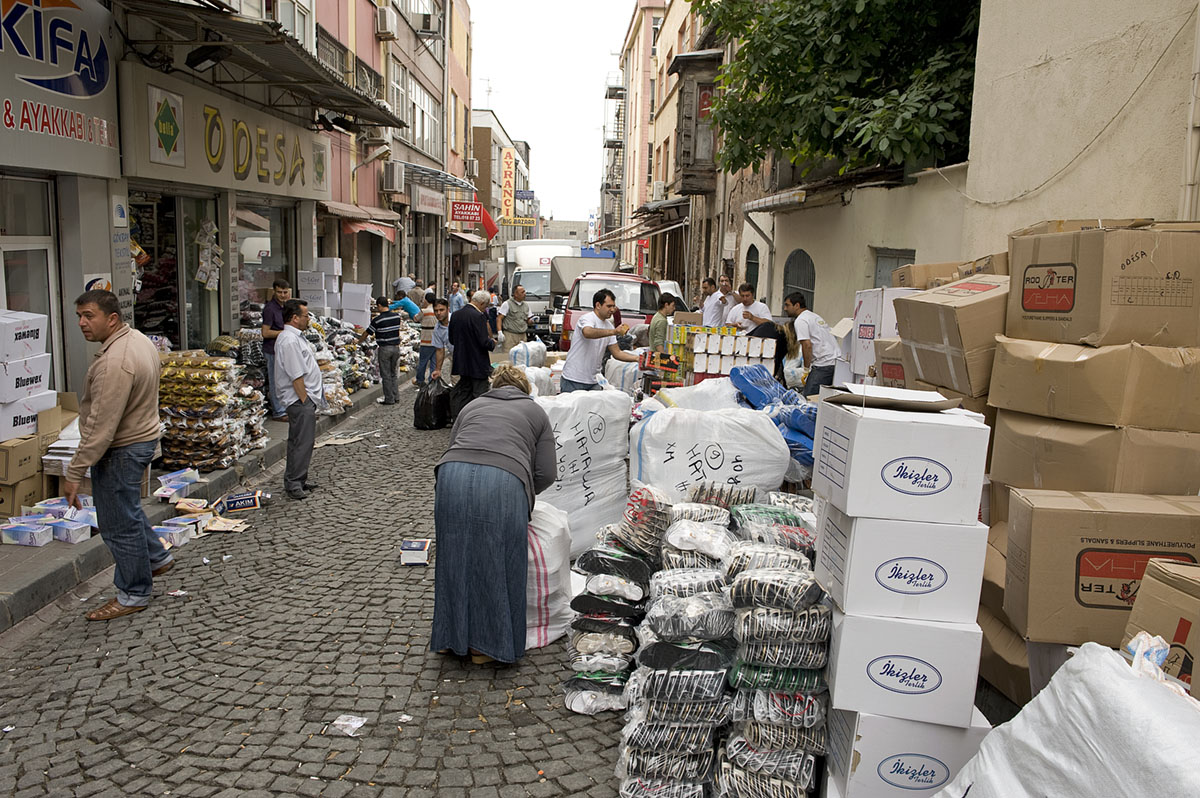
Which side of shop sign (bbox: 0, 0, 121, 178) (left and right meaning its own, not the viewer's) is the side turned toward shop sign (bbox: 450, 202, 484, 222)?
left

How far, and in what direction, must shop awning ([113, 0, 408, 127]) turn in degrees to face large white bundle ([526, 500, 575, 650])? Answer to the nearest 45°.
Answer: approximately 90° to its right

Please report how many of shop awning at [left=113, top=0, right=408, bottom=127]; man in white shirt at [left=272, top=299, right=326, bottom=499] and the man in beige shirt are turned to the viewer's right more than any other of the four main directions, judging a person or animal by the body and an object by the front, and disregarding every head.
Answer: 2

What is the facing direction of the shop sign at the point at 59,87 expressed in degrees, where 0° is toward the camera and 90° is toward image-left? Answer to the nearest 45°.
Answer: approximately 315°
